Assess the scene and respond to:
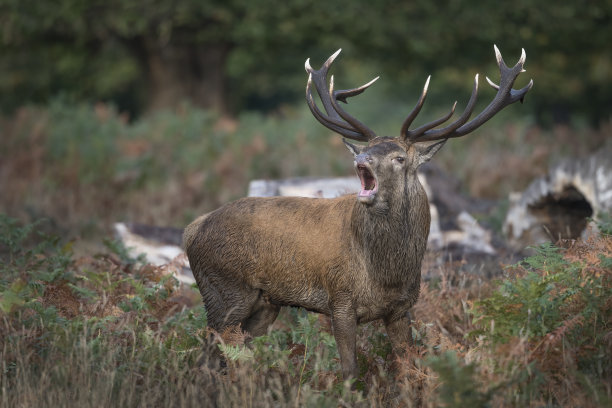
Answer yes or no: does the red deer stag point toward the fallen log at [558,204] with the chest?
no

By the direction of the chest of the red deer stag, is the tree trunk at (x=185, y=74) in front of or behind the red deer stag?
behind

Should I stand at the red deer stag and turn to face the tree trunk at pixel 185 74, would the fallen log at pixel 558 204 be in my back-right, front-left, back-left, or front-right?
front-right

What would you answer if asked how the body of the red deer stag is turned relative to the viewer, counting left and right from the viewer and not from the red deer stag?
facing the viewer and to the right of the viewer
